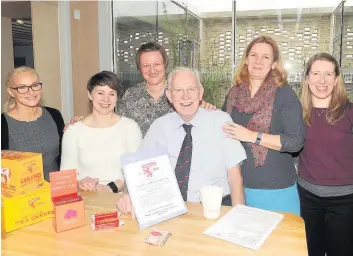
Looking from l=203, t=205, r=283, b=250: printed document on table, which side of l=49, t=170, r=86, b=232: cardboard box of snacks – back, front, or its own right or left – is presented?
left

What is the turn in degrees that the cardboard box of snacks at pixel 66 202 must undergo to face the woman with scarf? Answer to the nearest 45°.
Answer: approximately 90° to its left

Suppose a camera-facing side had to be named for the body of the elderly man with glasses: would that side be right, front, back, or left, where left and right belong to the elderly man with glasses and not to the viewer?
front

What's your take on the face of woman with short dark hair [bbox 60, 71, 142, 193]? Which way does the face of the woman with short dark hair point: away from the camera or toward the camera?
toward the camera

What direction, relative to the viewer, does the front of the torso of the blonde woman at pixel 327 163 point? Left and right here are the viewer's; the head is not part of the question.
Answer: facing the viewer

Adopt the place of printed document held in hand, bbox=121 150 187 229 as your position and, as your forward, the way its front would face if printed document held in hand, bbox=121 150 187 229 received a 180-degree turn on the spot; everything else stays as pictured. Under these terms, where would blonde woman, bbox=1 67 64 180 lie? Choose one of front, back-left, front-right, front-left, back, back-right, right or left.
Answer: front-left

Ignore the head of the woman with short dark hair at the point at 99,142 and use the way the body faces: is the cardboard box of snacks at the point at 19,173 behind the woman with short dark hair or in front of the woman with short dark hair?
in front

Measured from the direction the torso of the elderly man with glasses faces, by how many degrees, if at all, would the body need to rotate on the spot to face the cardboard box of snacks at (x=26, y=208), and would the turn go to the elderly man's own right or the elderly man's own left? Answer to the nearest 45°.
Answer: approximately 45° to the elderly man's own right

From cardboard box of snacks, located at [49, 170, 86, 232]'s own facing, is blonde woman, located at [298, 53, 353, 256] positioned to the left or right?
on its left

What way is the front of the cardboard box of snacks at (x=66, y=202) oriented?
toward the camera

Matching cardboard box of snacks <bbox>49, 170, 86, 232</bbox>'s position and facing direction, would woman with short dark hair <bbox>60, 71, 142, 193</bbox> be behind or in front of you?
behind

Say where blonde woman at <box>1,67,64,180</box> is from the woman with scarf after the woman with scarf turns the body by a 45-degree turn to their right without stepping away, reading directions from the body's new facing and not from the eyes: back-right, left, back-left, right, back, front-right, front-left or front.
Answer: front

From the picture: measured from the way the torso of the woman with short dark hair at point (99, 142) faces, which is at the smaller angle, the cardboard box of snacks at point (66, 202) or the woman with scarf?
the cardboard box of snacks

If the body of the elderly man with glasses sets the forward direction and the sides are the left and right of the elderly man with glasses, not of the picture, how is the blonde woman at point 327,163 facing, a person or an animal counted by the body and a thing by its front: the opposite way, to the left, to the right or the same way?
the same way
